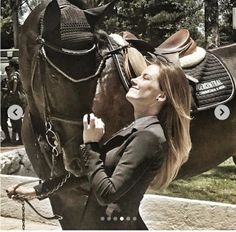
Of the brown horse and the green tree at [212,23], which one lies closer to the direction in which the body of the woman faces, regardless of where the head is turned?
the brown horse

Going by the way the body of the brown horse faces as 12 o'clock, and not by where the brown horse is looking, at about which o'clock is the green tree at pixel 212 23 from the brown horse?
The green tree is roughly at 5 o'clock from the brown horse.

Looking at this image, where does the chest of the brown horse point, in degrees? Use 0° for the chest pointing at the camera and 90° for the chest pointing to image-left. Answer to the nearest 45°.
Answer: approximately 45°

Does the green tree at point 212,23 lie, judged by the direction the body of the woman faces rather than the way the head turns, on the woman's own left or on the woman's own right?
on the woman's own right

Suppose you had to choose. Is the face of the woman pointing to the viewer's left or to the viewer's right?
to the viewer's left

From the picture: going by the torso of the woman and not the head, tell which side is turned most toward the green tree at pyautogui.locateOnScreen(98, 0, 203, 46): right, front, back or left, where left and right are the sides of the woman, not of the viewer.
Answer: right

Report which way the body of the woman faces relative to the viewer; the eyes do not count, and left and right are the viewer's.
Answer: facing to the left of the viewer

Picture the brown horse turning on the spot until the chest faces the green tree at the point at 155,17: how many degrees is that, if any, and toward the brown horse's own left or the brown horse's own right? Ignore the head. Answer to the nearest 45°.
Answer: approximately 135° to the brown horse's own right

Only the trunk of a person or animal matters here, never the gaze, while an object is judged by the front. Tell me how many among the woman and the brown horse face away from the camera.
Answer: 0
